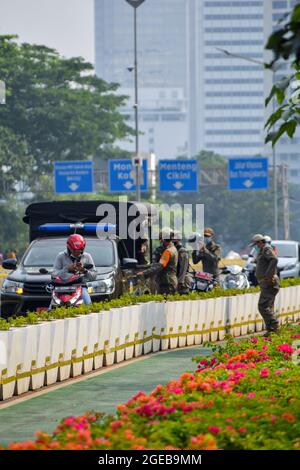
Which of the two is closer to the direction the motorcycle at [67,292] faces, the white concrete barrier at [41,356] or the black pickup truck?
the white concrete barrier

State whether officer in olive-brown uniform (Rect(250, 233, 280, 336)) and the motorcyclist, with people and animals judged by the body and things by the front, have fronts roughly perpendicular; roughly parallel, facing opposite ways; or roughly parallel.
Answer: roughly perpendicular

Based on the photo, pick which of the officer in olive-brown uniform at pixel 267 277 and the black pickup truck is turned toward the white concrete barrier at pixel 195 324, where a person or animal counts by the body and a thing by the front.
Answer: the officer in olive-brown uniform

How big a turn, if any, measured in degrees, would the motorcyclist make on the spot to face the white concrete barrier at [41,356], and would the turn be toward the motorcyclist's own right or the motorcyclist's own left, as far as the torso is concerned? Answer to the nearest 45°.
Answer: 0° — they already face it

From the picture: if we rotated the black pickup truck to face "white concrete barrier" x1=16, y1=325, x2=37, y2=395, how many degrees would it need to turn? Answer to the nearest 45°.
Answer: approximately 45° to its left

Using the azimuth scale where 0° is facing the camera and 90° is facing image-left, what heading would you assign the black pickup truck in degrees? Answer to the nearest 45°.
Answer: approximately 45°

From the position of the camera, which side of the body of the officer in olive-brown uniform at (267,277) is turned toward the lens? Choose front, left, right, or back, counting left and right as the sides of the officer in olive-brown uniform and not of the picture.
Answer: left

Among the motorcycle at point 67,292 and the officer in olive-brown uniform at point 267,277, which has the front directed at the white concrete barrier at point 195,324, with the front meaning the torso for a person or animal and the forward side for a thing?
the officer in olive-brown uniform
